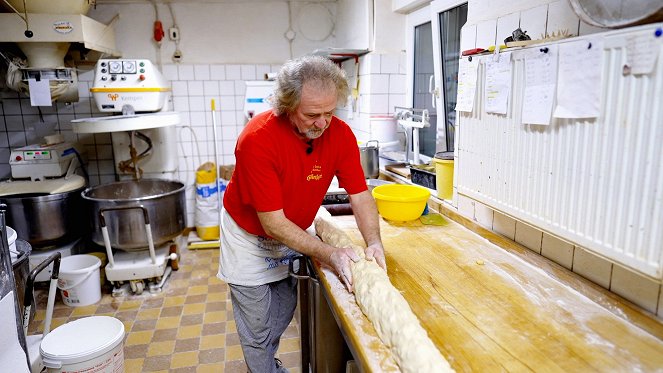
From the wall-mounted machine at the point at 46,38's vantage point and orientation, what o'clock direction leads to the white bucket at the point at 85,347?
The white bucket is roughly at 12 o'clock from the wall-mounted machine.

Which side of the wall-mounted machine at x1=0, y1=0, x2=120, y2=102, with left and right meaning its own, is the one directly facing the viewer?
front

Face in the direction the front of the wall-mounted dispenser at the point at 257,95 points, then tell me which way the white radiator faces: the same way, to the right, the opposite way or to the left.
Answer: to the right

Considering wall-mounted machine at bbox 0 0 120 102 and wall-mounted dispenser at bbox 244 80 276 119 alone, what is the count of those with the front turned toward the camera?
2

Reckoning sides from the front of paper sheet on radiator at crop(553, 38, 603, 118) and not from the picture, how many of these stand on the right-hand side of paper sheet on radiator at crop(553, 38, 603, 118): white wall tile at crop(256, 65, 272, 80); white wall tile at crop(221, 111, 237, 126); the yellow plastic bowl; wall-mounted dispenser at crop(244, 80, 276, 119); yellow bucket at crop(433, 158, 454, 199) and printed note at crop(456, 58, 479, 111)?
6

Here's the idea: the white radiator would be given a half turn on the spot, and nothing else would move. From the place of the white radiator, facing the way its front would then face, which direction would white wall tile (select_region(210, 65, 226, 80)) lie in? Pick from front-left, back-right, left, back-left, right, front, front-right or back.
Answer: left

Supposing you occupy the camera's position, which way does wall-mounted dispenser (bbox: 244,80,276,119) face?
facing the viewer

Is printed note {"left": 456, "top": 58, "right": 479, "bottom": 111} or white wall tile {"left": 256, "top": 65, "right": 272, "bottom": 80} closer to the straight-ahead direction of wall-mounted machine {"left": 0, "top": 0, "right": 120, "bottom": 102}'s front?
the printed note

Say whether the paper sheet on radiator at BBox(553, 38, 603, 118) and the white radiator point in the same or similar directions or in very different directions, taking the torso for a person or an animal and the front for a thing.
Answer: same or similar directions

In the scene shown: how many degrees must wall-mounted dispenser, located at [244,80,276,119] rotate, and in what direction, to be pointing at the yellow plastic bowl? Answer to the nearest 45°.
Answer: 0° — it already faces it

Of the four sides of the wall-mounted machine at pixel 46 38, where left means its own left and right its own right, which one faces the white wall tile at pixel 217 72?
left

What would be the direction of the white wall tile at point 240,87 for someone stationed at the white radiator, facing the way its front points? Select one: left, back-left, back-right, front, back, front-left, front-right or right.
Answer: right

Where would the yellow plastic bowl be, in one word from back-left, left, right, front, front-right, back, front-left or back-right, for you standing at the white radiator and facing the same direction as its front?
right

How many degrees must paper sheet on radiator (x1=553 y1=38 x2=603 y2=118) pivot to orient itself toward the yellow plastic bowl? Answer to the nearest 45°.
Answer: approximately 90° to its right

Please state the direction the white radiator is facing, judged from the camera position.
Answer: facing the viewer and to the left of the viewer
